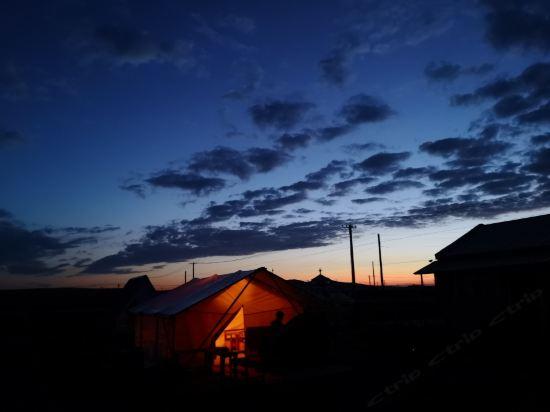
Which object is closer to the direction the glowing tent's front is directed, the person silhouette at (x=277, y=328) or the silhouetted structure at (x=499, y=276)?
the person silhouette

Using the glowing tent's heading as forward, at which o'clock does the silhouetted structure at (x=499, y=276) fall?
The silhouetted structure is roughly at 10 o'clock from the glowing tent.

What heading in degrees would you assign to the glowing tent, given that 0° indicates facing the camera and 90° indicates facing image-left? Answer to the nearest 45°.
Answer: approximately 315°

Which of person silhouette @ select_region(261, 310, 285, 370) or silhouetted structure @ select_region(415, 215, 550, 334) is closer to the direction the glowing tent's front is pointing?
the person silhouette

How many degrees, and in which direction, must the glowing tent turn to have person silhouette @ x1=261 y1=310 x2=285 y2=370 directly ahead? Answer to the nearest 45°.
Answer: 0° — it already faces it
